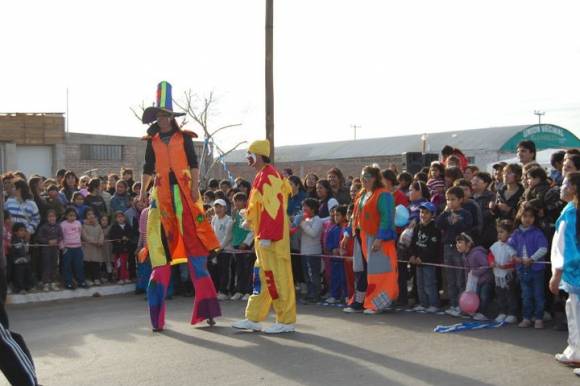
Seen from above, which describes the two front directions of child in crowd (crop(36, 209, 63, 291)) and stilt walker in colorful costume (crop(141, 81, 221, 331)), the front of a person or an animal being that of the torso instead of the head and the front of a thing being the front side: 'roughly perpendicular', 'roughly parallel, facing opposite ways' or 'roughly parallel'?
roughly parallel

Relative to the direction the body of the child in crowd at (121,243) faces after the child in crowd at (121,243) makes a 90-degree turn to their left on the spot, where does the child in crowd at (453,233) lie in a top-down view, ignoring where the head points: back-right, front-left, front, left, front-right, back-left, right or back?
front-right

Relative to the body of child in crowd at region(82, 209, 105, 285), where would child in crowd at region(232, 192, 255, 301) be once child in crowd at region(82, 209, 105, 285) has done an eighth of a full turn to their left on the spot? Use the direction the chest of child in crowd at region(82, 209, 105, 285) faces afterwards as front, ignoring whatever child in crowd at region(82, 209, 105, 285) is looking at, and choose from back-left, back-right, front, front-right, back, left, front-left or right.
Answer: front

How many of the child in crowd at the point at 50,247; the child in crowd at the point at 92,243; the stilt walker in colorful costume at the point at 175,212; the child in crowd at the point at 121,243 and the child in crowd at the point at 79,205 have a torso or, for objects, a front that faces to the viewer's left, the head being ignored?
0

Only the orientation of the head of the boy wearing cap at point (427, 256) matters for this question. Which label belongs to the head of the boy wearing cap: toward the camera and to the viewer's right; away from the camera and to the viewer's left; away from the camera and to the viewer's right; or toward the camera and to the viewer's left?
toward the camera and to the viewer's left

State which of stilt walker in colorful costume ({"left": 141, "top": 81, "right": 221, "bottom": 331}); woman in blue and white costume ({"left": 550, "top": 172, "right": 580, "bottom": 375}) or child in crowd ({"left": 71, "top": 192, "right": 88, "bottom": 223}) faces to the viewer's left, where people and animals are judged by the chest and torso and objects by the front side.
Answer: the woman in blue and white costume

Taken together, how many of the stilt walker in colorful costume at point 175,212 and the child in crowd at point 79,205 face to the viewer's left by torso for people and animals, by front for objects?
0

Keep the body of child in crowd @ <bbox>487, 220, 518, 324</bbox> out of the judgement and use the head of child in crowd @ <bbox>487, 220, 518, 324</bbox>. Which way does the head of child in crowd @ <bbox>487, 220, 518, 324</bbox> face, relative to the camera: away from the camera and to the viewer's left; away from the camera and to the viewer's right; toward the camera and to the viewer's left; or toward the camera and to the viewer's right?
toward the camera and to the viewer's left

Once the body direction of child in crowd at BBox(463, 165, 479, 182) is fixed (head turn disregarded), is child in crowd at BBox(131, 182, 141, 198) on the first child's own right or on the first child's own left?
on the first child's own right

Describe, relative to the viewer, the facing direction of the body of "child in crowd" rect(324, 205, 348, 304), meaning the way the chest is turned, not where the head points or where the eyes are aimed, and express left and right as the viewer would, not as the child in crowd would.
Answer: facing the viewer and to the left of the viewer

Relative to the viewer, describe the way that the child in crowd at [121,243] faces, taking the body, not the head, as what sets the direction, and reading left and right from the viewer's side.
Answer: facing the viewer

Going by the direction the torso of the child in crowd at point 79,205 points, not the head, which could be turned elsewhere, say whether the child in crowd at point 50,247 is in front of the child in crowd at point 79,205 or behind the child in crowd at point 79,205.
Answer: in front

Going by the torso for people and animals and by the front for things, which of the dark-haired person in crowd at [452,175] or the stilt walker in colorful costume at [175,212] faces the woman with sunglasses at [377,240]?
the dark-haired person in crowd
